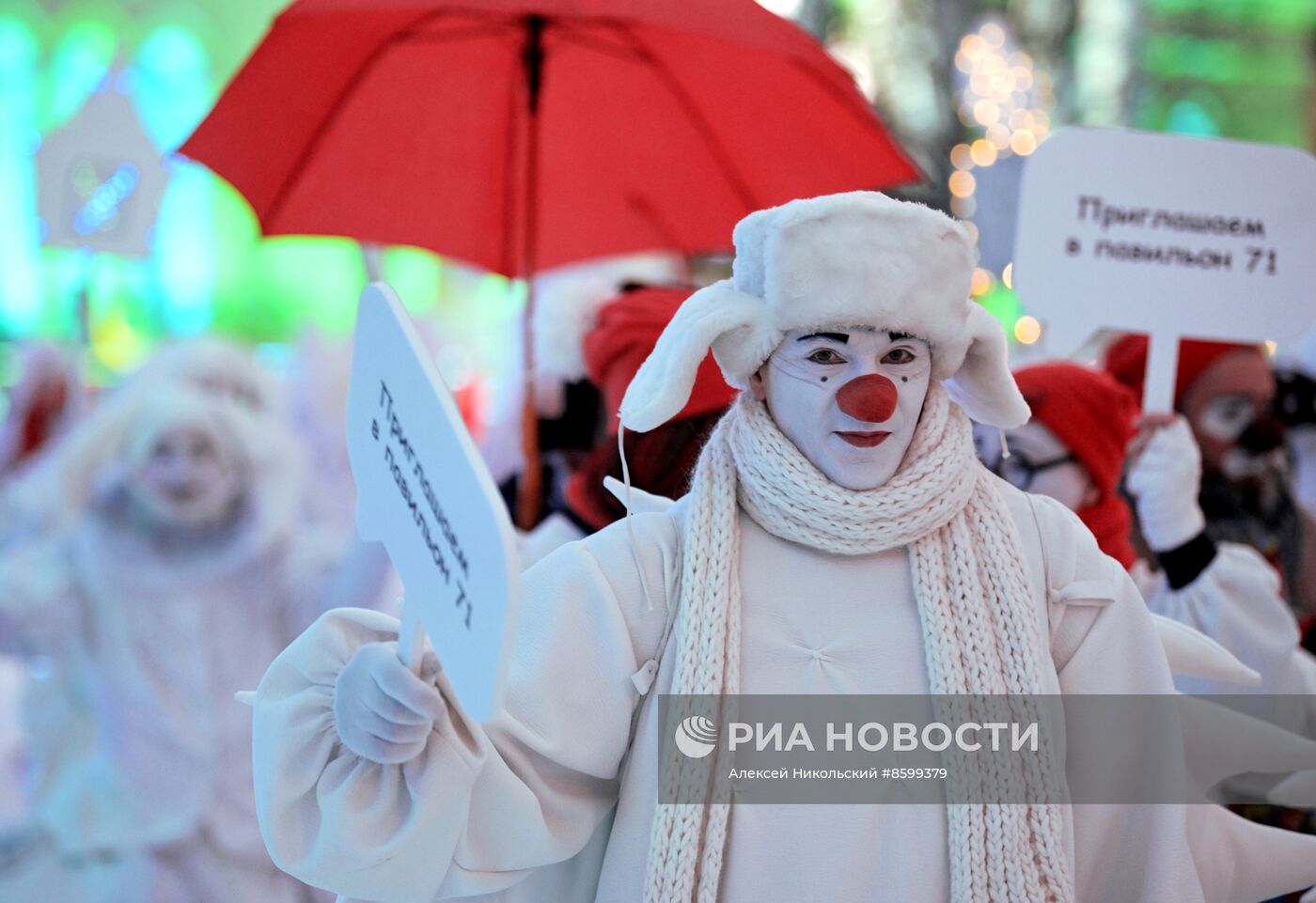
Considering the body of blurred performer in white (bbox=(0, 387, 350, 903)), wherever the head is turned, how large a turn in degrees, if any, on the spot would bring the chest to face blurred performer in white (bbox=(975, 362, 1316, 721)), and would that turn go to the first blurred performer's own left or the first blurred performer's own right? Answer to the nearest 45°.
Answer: approximately 45° to the first blurred performer's own left

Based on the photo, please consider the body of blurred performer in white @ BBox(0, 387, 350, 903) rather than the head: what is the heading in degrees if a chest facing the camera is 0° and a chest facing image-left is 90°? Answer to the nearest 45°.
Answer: approximately 0°

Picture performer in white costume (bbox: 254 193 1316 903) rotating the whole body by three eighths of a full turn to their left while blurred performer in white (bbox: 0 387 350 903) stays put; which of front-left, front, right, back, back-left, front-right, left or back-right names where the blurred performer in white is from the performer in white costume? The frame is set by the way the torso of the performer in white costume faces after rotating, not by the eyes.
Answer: left

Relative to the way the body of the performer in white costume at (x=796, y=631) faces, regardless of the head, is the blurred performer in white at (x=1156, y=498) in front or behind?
behind

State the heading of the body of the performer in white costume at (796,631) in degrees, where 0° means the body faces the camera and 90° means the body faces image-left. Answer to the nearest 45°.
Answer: approximately 0°
